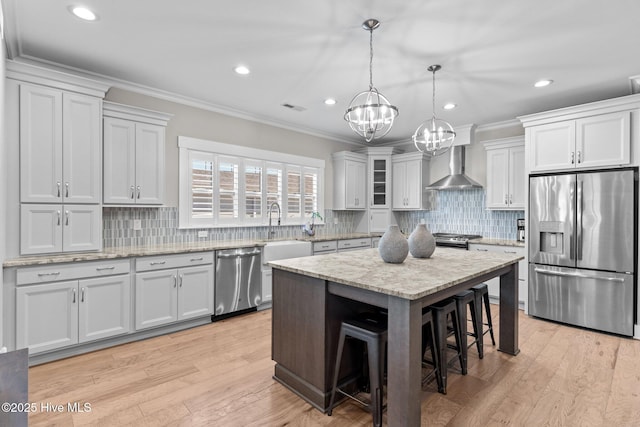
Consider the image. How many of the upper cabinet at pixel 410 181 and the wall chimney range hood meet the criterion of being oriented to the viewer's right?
0

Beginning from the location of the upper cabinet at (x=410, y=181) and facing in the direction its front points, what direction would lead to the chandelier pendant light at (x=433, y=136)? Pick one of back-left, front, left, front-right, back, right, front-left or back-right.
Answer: front-left

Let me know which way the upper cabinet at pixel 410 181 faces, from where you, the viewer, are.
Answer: facing the viewer and to the left of the viewer

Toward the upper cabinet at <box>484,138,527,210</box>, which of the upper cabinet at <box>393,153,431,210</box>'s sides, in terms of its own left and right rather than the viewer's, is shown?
left

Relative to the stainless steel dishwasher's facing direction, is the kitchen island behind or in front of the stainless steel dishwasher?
in front

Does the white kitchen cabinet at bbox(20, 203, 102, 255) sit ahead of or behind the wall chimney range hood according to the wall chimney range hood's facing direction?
ahead

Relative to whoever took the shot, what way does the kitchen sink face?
facing the viewer and to the right of the viewer

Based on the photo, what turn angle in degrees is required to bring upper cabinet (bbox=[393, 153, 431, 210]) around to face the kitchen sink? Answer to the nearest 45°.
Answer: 0° — it already faces it
